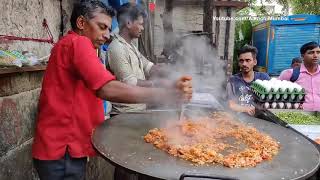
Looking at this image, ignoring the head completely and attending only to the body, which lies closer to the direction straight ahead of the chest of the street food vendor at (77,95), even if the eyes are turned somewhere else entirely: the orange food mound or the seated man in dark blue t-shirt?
the orange food mound

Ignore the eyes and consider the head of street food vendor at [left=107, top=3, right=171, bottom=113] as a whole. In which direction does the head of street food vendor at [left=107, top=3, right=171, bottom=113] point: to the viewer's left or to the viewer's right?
to the viewer's right

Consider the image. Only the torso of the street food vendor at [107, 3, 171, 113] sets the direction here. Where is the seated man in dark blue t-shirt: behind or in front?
in front

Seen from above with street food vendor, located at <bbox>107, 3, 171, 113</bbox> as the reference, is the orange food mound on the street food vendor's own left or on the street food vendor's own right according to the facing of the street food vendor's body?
on the street food vendor's own right

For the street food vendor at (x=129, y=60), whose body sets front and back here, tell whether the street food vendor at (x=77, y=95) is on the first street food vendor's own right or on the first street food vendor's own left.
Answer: on the first street food vendor's own right

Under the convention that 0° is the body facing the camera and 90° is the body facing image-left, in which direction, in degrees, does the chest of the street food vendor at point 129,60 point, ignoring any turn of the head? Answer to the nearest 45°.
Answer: approximately 270°

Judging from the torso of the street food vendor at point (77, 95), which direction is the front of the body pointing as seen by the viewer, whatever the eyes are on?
to the viewer's right
